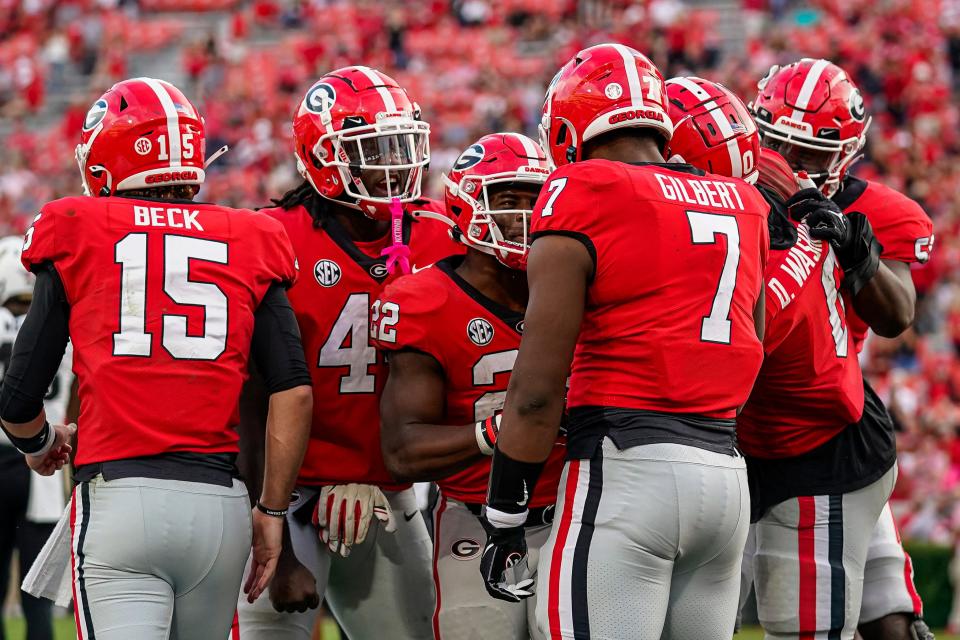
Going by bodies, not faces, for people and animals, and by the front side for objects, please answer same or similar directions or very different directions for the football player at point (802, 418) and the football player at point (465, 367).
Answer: very different directions

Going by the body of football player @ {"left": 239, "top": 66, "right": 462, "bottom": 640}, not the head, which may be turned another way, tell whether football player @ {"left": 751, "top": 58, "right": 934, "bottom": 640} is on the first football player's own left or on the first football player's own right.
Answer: on the first football player's own left

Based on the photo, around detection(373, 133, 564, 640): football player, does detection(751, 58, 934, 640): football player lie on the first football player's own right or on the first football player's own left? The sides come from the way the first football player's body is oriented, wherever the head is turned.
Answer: on the first football player's own left

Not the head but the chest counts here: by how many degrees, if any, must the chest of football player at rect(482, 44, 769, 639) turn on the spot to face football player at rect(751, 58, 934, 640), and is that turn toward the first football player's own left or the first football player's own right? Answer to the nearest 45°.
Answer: approximately 90° to the first football player's own right

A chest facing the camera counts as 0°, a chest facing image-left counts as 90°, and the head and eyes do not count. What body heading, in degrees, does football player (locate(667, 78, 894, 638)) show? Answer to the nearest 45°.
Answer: approximately 135°

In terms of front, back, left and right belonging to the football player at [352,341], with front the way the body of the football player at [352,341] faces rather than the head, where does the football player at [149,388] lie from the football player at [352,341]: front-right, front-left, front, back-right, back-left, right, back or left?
right

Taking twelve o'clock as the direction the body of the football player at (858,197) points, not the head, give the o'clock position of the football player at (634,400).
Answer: the football player at (634,400) is roughly at 11 o'clock from the football player at (858,197).

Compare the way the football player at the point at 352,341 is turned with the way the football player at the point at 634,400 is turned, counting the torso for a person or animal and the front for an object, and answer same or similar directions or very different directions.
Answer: very different directions

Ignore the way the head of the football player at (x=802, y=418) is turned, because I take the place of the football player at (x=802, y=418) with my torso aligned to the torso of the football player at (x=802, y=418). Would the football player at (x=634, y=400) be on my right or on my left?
on my left

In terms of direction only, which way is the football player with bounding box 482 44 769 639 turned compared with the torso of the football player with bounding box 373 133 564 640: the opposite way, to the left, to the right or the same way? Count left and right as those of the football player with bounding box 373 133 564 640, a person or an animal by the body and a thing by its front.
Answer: the opposite way

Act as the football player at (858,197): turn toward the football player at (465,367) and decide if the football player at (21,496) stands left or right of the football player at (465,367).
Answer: right

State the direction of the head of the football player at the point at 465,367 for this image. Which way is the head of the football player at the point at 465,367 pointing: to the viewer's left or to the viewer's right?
to the viewer's right

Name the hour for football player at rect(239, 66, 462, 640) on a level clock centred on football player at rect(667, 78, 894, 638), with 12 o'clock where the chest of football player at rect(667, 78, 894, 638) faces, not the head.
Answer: football player at rect(239, 66, 462, 640) is roughly at 10 o'clock from football player at rect(667, 78, 894, 638).

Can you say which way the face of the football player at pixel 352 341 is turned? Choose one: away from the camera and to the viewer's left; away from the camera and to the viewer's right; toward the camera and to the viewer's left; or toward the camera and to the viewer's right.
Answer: toward the camera and to the viewer's right
